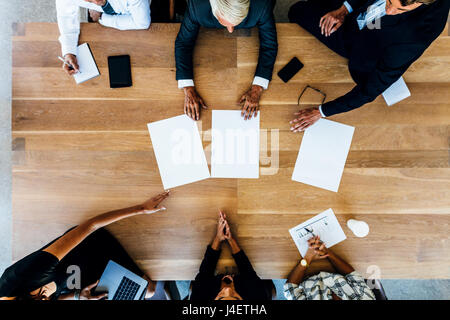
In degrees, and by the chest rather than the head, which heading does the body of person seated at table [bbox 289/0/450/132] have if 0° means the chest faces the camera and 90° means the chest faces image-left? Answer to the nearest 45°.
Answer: approximately 45°

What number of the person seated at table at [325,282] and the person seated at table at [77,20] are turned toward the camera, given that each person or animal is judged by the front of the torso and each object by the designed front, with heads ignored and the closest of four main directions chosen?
1

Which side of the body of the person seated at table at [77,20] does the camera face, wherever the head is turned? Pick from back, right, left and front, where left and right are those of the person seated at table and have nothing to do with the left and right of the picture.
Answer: front

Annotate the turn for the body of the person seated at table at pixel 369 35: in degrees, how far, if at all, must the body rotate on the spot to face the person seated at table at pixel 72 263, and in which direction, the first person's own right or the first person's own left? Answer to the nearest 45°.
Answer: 0° — they already face them

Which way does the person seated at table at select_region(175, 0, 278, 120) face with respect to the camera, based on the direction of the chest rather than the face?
toward the camera

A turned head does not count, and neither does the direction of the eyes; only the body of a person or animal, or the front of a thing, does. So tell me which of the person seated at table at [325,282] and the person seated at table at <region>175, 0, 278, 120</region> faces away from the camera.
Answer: the person seated at table at [325,282]

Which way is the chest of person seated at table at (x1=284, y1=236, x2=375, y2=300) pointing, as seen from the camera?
away from the camera

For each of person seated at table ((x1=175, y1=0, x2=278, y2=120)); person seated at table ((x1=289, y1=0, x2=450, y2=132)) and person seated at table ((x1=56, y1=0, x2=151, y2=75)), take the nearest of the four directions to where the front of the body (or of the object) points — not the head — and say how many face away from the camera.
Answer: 0

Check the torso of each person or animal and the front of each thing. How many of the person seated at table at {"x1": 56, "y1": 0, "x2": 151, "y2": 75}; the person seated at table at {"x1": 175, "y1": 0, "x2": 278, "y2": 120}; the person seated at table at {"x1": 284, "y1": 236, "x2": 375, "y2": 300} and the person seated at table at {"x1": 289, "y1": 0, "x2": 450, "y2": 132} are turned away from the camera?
1

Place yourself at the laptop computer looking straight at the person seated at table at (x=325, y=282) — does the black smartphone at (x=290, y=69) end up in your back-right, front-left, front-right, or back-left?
front-left

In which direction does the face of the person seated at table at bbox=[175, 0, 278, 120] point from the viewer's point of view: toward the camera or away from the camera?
toward the camera
